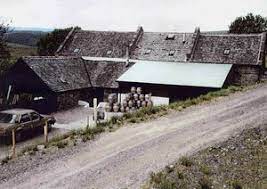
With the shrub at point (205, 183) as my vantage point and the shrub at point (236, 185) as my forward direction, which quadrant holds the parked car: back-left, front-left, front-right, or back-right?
back-left

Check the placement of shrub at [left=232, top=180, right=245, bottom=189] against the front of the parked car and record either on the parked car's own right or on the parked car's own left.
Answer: on the parked car's own left

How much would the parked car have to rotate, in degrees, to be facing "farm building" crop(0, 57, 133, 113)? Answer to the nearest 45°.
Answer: approximately 45° to its left

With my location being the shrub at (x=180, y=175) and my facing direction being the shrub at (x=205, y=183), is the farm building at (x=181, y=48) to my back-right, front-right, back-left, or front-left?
back-left

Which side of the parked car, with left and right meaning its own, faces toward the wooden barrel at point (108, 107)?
front

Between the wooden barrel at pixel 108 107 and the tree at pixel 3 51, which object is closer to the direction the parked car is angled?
the wooden barrel

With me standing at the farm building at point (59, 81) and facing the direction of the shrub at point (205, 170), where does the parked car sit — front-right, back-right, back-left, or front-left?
front-right
